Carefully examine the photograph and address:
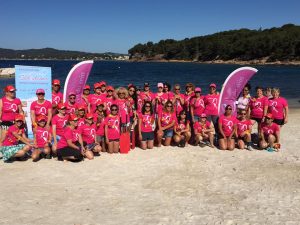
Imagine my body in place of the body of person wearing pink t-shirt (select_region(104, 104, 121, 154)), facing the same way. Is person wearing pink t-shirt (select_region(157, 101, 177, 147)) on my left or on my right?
on my left

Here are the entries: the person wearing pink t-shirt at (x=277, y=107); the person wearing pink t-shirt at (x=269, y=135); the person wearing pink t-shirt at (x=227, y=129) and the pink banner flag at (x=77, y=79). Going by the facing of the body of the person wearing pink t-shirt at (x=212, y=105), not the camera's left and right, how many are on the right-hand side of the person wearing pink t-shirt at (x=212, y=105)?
1

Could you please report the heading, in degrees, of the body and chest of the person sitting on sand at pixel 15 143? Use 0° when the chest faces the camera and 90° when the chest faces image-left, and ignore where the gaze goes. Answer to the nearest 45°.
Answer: approximately 315°

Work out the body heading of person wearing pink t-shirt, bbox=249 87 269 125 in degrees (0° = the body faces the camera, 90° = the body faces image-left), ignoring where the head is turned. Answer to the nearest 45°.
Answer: approximately 0°

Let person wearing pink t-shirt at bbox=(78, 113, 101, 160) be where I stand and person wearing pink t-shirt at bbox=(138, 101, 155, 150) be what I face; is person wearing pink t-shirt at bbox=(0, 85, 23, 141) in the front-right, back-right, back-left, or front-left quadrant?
back-left

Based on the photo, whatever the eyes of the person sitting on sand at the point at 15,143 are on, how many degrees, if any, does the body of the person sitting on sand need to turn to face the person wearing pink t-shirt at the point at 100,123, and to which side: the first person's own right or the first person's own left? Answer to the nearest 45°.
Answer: approximately 45° to the first person's own left

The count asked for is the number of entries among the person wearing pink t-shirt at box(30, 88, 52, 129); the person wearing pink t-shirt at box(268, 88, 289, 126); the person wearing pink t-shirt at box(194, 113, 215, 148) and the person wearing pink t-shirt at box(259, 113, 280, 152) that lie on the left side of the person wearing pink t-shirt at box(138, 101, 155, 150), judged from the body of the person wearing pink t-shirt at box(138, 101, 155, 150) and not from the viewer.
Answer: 3

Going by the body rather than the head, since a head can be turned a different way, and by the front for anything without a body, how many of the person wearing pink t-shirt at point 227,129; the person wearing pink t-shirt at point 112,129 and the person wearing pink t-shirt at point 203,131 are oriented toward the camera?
3

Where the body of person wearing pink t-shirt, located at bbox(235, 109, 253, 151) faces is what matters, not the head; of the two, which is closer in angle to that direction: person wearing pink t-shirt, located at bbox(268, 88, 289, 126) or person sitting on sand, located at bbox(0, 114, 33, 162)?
the person sitting on sand

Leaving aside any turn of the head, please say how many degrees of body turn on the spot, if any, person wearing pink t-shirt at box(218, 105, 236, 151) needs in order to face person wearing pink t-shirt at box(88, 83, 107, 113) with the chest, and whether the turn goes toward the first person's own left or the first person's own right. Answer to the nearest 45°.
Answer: approximately 90° to the first person's own right

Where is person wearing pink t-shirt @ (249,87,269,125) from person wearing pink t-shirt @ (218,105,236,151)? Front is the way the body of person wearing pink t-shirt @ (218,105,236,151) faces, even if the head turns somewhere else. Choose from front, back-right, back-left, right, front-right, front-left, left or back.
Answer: back-left

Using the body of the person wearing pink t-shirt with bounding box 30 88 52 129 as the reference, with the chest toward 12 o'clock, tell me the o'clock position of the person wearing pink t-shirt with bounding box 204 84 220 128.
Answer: the person wearing pink t-shirt with bounding box 204 84 220 128 is roughly at 9 o'clock from the person wearing pink t-shirt with bounding box 30 88 52 129.

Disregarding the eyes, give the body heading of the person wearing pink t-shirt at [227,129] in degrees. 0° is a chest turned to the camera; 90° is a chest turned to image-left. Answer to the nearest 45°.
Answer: approximately 0°
